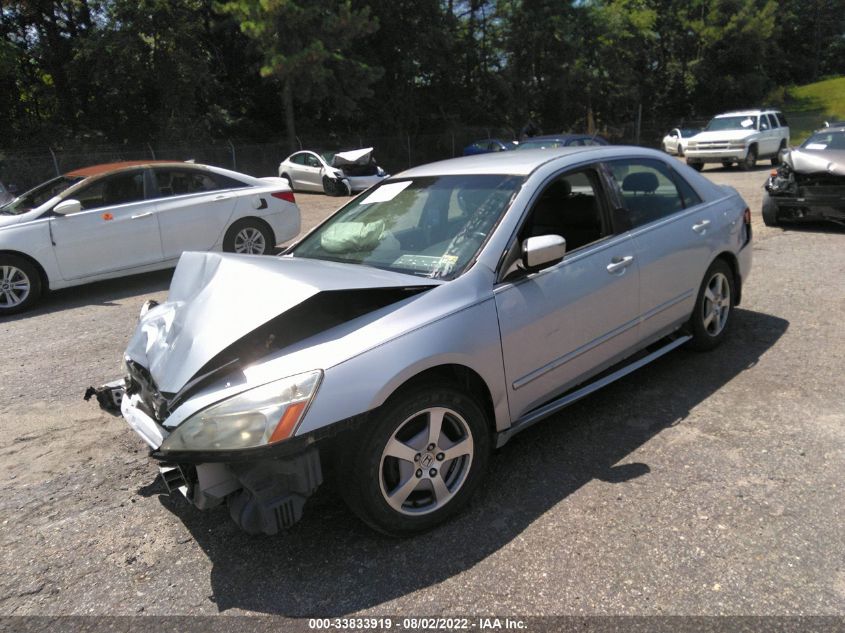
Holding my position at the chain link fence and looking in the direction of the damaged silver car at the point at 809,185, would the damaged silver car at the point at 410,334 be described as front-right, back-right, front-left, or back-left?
front-right

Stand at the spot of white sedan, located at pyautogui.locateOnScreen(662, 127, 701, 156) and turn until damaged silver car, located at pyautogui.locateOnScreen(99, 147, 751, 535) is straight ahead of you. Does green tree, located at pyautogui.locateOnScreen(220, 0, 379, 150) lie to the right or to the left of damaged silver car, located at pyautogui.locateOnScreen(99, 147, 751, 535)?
right

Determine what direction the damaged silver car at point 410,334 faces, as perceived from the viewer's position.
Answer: facing the viewer and to the left of the viewer

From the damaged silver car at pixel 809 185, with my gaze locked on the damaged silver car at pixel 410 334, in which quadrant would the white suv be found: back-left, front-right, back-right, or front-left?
back-right

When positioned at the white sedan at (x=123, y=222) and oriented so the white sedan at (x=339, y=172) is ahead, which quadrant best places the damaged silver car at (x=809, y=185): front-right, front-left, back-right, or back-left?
front-right

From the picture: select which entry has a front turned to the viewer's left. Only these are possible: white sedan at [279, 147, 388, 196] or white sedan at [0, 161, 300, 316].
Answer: white sedan at [0, 161, 300, 316]

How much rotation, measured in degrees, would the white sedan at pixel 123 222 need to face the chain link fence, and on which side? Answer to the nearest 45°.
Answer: approximately 90° to its right

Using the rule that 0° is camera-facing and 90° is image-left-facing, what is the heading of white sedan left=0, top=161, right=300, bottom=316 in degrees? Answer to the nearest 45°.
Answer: approximately 90°

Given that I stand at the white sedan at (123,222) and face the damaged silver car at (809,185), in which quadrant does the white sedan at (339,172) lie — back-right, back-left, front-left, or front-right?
front-left

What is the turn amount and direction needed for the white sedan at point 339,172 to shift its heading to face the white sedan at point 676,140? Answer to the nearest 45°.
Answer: approximately 90° to its left

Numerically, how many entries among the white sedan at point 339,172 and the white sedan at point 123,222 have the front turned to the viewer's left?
1

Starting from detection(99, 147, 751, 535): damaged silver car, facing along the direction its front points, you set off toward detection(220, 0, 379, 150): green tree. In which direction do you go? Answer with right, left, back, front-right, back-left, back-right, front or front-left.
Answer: back-right

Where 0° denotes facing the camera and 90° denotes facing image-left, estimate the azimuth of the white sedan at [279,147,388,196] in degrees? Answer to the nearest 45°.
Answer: approximately 315°

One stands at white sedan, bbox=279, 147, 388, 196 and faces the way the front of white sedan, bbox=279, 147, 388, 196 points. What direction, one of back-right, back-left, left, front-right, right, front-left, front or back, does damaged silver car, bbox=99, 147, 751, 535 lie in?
front-right
